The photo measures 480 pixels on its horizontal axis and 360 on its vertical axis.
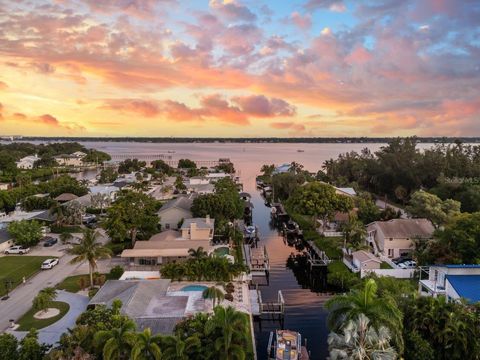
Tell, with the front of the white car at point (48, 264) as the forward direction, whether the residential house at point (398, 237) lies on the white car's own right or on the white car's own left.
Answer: on the white car's own left

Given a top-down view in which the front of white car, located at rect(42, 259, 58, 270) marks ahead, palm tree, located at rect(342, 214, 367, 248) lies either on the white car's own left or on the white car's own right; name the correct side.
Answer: on the white car's own left

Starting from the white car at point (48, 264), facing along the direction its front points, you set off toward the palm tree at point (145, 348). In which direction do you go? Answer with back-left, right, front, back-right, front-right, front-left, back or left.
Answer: front-left

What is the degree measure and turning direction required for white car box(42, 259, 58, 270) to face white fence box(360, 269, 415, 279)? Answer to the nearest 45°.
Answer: approximately 90° to its left

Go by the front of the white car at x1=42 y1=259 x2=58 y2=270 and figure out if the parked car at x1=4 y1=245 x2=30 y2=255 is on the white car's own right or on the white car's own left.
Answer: on the white car's own right

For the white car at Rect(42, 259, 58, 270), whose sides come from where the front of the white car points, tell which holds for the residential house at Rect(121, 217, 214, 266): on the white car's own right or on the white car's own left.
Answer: on the white car's own left

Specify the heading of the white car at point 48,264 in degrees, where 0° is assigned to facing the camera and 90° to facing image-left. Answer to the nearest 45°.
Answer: approximately 45°

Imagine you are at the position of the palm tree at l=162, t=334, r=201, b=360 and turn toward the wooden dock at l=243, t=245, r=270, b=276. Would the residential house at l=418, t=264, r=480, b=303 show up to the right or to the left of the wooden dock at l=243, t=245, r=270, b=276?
right

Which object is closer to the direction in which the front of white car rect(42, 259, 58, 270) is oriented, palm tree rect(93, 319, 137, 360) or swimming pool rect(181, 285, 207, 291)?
the palm tree

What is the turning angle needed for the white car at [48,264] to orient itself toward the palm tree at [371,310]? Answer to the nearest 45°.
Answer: approximately 90° to its left

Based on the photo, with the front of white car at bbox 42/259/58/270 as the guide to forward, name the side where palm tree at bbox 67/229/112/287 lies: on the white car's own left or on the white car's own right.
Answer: on the white car's own left

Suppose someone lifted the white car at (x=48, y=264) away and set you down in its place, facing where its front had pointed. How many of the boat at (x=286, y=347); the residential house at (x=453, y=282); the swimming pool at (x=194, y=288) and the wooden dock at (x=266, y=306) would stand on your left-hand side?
4
